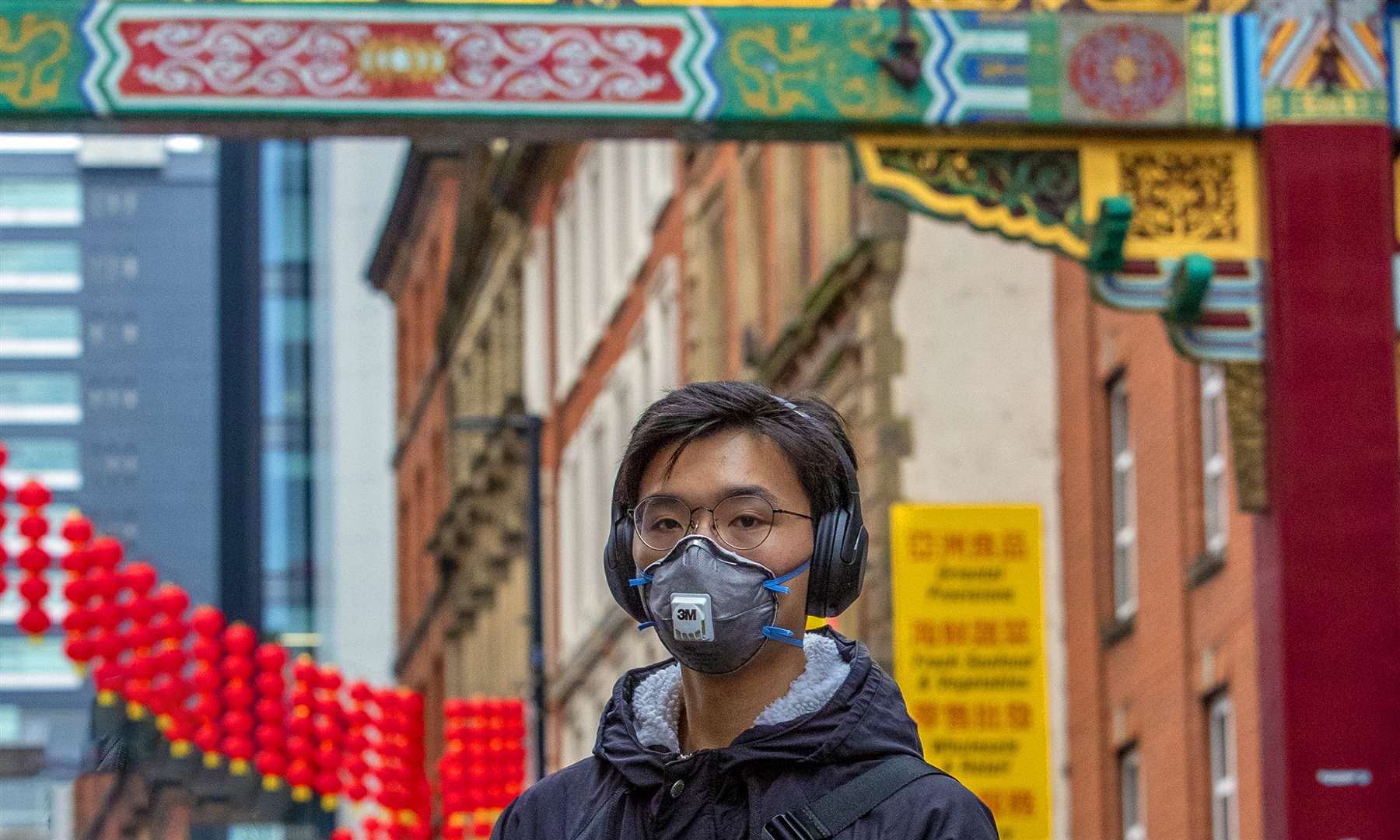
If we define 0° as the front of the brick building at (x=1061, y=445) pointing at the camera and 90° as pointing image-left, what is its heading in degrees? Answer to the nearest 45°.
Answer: approximately 45°

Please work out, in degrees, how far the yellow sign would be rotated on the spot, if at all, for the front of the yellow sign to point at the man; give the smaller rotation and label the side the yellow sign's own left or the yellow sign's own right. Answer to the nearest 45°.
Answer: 0° — it already faces them

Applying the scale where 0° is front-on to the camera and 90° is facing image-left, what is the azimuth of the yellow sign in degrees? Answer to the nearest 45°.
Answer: approximately 0°

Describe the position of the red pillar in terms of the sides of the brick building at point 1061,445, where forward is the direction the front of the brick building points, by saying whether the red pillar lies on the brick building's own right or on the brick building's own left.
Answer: on the brick building's own left
